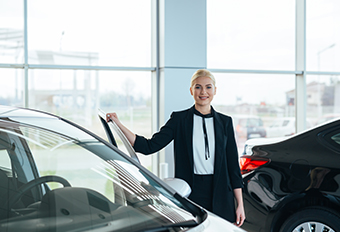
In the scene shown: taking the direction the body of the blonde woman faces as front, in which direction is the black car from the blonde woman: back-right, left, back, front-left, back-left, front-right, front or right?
back-left

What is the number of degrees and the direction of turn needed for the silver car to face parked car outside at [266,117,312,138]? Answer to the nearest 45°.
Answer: approximately 90° to its left

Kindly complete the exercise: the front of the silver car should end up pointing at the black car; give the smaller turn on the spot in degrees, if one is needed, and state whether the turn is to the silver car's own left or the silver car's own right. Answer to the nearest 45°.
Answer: approximately 90° to the silver car's own left

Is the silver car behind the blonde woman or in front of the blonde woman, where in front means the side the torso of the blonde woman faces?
in front

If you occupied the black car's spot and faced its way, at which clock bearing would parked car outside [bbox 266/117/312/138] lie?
The parked car outside is roughly at 9 o'clock from the black car.

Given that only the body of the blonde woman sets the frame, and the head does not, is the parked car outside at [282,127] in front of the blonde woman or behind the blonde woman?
behind

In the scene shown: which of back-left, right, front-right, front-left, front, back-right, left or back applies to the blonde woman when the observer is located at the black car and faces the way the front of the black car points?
back-right

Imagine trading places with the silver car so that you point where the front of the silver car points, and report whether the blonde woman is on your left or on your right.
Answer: on your left

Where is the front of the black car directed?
to the viewer's right

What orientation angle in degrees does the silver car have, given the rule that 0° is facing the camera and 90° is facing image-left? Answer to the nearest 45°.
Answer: approximately 315°

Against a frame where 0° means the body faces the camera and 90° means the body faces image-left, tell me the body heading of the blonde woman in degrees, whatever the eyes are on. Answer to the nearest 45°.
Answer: approximately 0°

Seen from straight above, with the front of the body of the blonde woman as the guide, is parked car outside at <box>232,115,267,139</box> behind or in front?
behind

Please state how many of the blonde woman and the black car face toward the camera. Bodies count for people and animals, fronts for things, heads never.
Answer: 1
